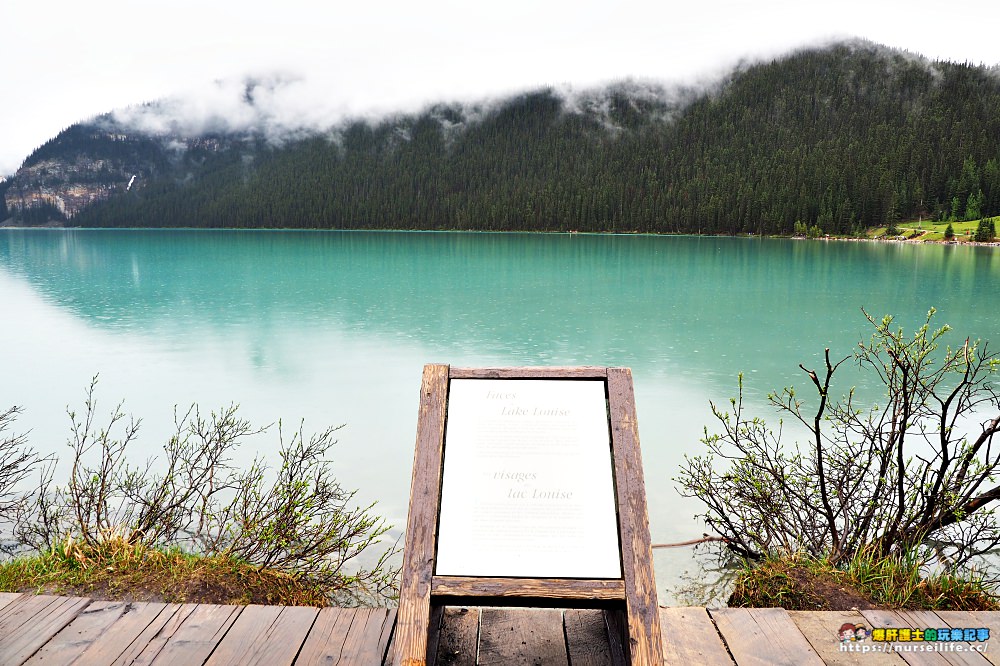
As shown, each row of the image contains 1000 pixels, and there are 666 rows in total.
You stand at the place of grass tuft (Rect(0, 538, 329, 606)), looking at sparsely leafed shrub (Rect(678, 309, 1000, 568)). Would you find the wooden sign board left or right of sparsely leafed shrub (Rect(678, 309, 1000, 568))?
right

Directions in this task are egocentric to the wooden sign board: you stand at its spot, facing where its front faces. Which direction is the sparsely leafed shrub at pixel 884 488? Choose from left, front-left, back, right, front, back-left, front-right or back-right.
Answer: back-left

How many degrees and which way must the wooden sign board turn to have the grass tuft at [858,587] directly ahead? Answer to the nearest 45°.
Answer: approximately 135° to its left

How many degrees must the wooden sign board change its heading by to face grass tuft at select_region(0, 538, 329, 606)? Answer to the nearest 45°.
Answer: approximately 135° to its right

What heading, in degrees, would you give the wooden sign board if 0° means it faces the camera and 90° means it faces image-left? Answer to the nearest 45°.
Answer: approximately 0°
